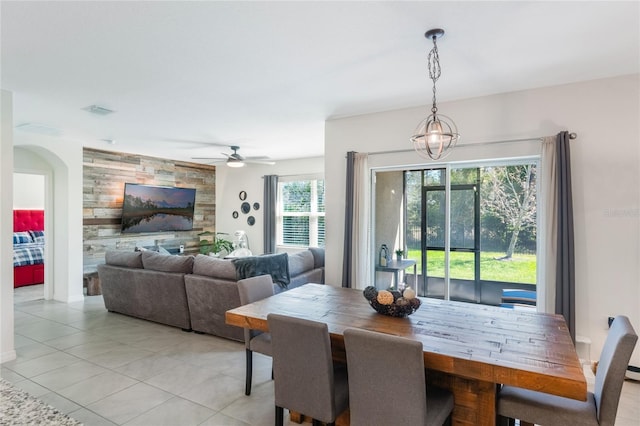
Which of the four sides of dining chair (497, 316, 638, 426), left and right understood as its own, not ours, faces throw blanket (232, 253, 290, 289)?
front

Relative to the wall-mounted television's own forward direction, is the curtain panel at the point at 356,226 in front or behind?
in front

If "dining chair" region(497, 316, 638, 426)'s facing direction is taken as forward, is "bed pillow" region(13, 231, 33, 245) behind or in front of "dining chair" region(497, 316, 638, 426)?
in front

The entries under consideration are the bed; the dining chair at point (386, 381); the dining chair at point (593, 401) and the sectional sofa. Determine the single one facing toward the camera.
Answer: the bed

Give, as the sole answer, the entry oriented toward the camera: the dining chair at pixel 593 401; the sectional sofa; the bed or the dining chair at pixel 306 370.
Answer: the bed

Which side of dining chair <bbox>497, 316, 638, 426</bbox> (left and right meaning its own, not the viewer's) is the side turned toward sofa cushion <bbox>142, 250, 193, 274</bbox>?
front

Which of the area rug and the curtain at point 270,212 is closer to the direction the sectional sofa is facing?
the curtain

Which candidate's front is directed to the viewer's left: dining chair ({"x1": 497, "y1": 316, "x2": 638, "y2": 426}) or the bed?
the dining chair

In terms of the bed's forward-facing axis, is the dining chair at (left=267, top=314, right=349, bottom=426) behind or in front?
in front

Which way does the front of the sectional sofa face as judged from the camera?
facing away from the viewer and to the right of the viewer

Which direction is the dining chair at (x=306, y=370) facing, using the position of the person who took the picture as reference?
facing away from the viewer and to the right of the viewer

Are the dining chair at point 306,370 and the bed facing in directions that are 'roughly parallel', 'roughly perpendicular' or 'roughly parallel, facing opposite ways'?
roughly perpendicular

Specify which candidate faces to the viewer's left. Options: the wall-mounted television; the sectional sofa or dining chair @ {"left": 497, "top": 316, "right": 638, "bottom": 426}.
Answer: the dining chair

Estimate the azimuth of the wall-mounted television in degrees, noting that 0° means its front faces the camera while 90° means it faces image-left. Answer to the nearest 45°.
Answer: approximately 315°

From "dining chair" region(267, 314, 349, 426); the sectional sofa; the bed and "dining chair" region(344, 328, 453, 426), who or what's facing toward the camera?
the bed

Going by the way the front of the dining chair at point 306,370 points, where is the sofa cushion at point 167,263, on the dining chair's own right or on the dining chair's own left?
on the dining chair's own left
